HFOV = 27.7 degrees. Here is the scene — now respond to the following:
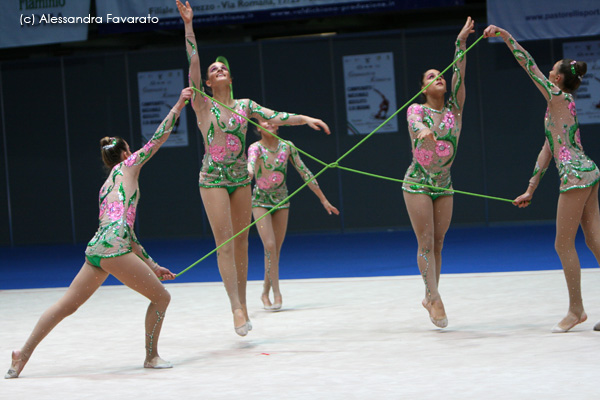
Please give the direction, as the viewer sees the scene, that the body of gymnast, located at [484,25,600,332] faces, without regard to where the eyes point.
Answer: to the viewer's left

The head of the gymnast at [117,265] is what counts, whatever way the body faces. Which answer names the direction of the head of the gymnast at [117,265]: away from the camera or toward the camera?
away from the camera

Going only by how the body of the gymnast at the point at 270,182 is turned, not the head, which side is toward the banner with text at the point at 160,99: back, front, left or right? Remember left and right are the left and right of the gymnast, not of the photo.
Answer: back

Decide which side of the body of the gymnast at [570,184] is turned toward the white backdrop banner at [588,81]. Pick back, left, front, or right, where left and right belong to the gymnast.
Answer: right

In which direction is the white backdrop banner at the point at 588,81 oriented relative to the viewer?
toward the camera

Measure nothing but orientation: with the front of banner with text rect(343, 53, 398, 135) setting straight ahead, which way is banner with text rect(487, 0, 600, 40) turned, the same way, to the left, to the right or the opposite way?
the same way

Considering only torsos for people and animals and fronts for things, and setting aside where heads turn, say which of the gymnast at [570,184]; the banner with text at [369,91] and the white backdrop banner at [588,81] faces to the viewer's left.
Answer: the gymnast

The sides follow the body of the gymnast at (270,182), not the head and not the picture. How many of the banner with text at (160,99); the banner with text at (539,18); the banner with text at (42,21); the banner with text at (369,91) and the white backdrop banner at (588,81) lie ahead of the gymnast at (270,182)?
0

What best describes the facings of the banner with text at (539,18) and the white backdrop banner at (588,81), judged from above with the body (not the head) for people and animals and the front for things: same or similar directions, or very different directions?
same or similar directions

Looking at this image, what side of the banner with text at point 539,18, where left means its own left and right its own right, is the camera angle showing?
front

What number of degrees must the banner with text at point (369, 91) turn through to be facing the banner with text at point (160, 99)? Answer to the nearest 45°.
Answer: approximately 90° to its right

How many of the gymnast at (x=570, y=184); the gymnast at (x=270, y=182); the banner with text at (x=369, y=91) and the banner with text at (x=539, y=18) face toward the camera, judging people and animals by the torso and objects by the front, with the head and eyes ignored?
3

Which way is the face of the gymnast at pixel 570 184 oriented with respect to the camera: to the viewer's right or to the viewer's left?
to the viewer's left

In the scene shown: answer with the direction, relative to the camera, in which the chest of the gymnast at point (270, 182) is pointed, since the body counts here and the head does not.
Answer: toward the camera

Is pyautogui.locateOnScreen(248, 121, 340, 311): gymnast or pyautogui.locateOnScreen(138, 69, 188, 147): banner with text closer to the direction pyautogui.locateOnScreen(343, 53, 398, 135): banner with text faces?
the gymnast

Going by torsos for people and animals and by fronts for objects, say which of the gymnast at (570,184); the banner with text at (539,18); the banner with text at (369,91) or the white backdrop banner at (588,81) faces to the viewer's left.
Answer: the gymnast

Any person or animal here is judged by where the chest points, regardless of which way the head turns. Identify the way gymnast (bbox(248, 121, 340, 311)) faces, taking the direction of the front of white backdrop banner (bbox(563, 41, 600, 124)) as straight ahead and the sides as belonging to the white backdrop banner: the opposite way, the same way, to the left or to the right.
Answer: the same way

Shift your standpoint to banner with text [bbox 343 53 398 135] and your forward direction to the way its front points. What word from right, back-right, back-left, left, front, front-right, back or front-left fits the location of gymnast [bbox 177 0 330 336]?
front

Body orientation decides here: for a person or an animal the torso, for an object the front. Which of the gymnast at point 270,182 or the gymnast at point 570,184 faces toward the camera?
the gymnast at point 270,182

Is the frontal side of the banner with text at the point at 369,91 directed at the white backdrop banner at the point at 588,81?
no

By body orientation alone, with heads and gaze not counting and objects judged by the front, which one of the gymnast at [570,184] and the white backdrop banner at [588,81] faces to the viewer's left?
the gymnast
